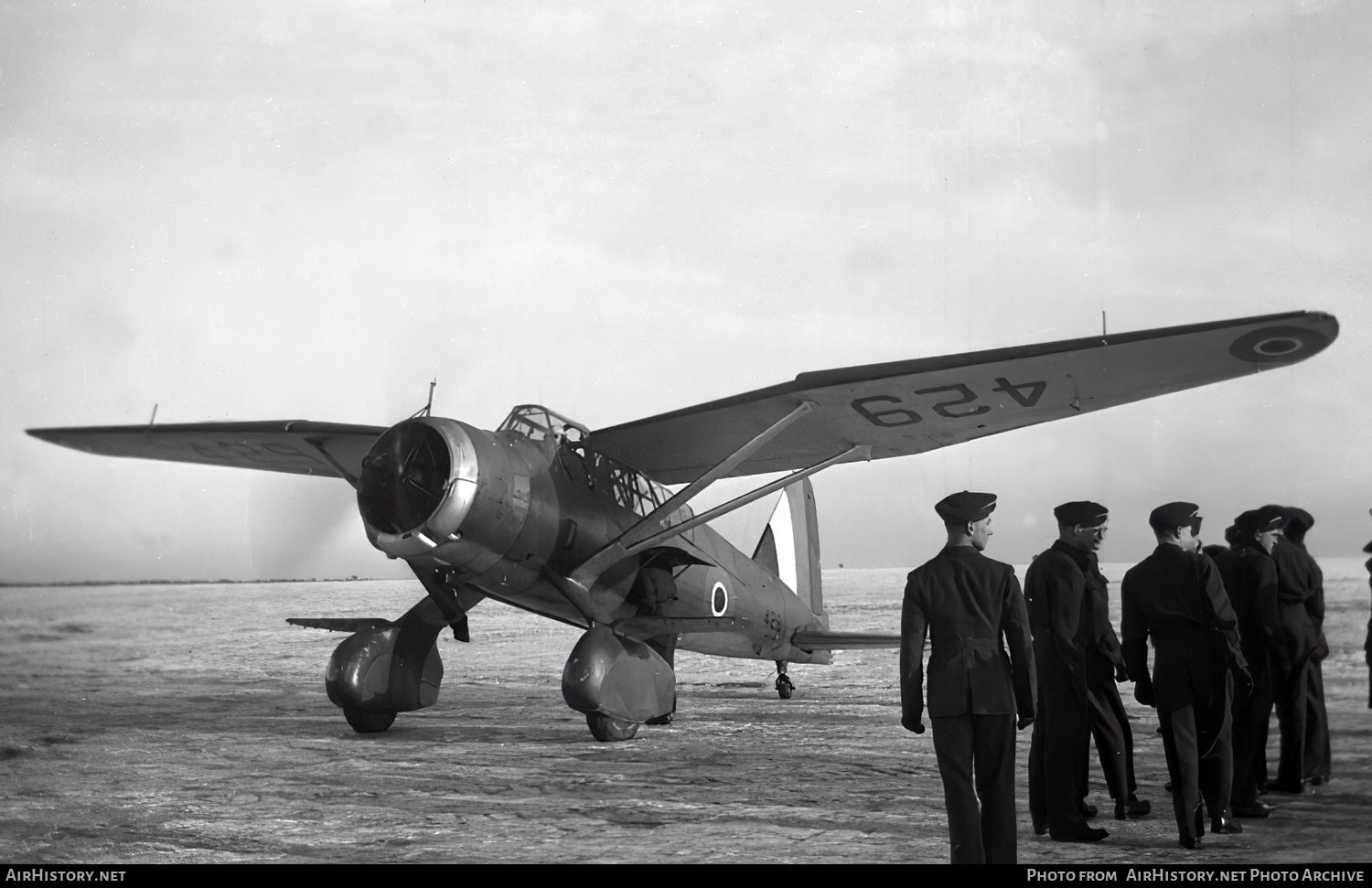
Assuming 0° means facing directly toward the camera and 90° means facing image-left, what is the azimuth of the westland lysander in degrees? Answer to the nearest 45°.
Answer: approximately 45°
